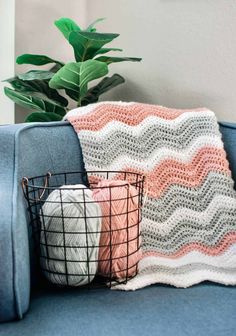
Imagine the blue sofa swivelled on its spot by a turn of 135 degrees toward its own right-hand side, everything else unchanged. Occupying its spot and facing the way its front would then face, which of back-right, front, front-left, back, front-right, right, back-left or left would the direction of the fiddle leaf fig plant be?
front-right

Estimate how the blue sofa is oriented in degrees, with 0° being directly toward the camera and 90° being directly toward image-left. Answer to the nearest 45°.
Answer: approximately 0°

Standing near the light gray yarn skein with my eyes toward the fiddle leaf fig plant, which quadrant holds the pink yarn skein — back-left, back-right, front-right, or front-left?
front-right
